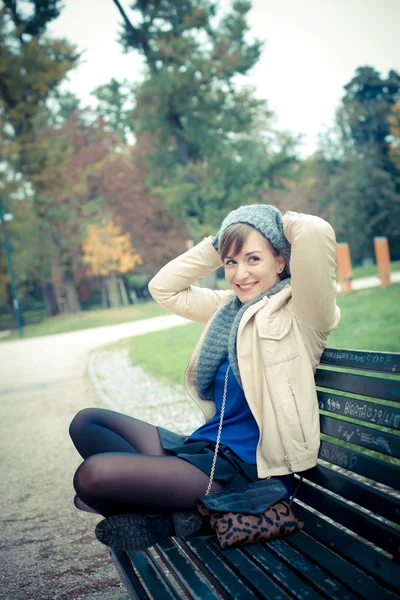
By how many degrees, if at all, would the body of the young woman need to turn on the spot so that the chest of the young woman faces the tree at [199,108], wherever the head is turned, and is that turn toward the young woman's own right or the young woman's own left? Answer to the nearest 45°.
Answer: approximately 135° to the young woman's own right

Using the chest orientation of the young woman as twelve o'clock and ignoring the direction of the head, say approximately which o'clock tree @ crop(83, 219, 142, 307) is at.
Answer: The tree is roughly at 4 o'clock from the young woman.

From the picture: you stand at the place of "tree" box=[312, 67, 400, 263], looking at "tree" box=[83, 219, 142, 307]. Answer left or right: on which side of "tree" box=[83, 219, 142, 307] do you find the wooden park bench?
left

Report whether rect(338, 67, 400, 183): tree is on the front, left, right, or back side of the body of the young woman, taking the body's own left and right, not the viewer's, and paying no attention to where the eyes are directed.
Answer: back

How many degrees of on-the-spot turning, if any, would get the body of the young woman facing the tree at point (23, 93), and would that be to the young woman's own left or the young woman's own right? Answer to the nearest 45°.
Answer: approximately 135° to the young woman's own right

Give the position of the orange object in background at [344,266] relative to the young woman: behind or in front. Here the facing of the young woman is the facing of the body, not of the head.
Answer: behind

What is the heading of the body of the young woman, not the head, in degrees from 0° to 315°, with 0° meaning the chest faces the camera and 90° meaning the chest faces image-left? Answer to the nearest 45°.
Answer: approximately 45°
